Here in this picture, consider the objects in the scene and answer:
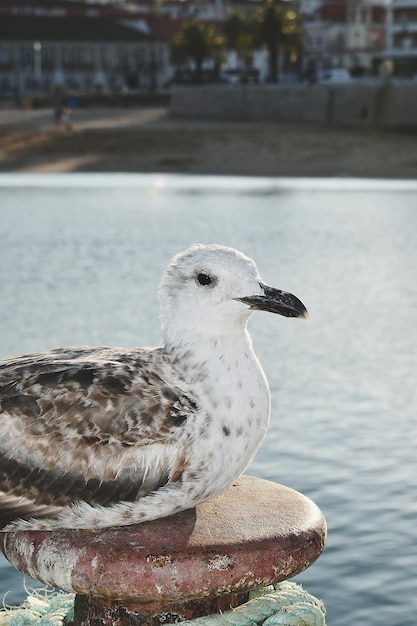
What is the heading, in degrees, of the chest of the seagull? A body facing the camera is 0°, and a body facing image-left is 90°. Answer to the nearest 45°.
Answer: approximately 270°
